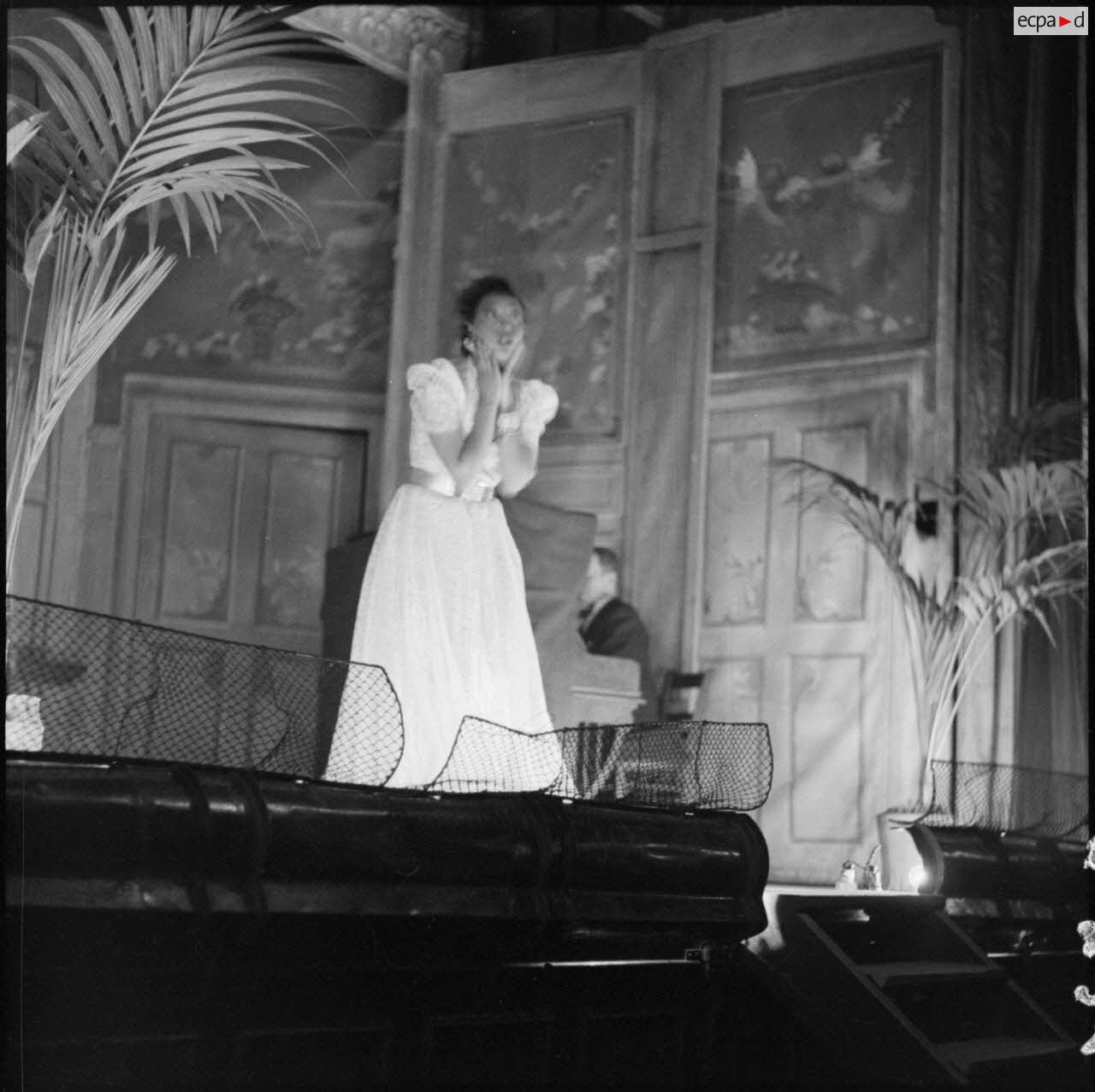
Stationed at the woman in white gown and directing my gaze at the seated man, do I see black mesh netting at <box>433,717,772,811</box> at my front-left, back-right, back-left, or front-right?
back-right

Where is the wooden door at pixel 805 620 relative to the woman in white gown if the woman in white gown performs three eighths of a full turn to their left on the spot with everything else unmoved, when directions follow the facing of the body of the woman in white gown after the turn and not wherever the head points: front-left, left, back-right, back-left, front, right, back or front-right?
front-right

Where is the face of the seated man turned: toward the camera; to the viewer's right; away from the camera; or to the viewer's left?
to the viewer's left

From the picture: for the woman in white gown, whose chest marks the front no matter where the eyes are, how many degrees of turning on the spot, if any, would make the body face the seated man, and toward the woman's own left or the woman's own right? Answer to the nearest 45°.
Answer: approximately 135° to the woman's own left

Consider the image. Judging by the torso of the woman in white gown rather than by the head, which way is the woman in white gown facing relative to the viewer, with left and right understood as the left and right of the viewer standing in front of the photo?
facing the viewer and to the right of the viewer

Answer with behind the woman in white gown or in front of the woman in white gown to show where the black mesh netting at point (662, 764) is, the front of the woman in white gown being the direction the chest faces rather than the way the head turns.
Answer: in front
